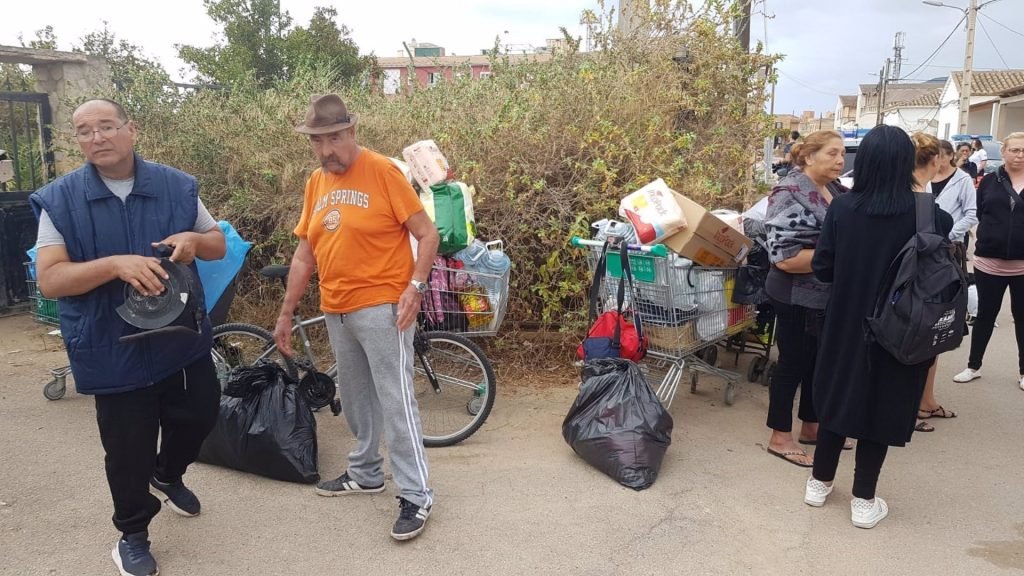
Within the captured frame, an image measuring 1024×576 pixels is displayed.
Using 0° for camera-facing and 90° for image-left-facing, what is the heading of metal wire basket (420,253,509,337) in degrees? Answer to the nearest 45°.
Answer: approximately 270°

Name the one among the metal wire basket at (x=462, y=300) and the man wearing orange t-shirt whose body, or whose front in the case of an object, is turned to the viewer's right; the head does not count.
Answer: the metal wire basket

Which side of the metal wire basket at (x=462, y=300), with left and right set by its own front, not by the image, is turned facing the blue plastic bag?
back

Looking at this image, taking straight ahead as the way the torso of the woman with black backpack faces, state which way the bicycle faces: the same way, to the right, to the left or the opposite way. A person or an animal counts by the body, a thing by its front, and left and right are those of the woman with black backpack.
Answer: to the right

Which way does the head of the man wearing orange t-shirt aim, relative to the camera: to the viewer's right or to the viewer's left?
to the viewer's left

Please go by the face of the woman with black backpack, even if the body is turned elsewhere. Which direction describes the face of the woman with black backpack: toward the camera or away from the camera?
away from the camera

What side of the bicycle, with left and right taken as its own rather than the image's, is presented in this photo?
right

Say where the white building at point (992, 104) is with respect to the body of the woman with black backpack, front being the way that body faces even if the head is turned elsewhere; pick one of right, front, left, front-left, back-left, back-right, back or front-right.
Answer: front-right

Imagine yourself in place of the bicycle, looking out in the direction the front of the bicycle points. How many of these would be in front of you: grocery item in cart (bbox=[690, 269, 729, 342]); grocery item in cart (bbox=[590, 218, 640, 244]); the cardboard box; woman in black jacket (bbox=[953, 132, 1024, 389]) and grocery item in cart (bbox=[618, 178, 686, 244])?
5

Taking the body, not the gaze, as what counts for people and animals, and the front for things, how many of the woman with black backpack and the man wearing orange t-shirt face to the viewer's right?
0

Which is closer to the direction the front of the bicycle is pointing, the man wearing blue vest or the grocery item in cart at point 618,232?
the grocery item in cart

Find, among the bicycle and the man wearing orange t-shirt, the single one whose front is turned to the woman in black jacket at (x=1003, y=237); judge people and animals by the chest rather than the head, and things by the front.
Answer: the bicycle

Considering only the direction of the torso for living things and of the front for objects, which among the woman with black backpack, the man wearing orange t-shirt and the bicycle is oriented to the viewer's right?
the bicycle

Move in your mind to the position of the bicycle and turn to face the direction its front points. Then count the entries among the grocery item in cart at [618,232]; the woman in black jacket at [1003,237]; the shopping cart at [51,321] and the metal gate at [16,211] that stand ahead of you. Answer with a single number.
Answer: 2

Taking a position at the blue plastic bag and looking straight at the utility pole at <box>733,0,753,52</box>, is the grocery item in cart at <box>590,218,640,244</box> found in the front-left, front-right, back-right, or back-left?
front-right
